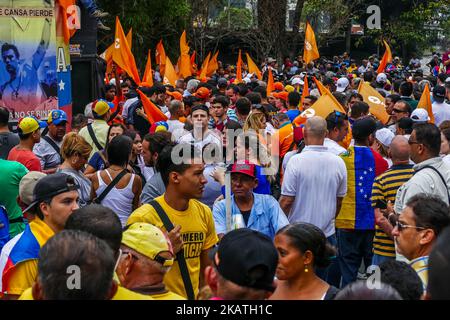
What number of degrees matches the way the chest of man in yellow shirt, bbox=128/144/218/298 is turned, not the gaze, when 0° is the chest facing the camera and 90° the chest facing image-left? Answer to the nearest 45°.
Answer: approximately 315°

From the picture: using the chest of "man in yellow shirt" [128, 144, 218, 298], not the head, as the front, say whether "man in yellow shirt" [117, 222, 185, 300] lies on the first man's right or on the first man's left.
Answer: on the first man's right

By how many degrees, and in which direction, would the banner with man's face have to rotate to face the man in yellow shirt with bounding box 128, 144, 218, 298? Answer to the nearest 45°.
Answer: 0° — it already faces them

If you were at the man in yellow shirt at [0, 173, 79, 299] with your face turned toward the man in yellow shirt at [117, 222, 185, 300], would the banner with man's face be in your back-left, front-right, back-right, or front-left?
back-left
